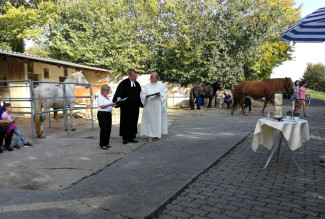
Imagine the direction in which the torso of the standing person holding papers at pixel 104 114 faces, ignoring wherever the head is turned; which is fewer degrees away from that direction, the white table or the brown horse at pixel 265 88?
the white table

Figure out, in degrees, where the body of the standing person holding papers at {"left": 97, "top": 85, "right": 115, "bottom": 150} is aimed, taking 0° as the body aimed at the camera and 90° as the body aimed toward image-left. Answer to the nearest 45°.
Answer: approximately 315°

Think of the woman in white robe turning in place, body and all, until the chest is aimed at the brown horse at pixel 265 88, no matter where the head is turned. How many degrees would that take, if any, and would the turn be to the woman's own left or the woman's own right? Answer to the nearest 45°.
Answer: approximately 135° to the woman's own left

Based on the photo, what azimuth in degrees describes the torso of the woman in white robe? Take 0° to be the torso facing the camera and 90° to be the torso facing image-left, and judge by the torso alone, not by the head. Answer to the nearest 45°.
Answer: approximately 0°

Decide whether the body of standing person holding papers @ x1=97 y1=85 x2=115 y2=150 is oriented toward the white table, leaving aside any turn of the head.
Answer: yes

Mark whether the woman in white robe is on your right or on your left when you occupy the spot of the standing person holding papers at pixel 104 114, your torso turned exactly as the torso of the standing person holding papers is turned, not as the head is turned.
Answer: on your left

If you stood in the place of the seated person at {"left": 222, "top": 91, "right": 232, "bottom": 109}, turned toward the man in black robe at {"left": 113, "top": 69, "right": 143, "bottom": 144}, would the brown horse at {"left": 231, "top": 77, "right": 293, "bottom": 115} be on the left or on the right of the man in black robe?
left
